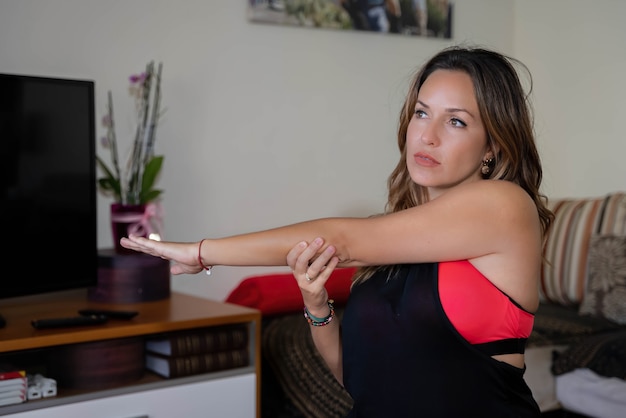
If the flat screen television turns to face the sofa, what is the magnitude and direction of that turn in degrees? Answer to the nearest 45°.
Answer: approximately 45° to its left

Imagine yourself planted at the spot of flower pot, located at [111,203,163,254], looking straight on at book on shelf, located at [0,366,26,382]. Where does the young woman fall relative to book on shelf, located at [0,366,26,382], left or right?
left

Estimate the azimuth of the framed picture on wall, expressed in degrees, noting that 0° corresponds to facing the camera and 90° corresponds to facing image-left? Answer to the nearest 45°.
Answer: approximately 315°

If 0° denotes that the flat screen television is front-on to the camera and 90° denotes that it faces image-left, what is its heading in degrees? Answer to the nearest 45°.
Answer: approximately 315°

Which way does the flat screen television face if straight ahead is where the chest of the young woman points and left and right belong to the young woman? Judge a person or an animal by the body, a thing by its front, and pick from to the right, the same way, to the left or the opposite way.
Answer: to the left

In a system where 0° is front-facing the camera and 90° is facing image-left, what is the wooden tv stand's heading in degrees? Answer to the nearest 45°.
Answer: approximately 315°

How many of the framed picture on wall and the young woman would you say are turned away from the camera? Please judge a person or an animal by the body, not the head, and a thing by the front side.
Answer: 0

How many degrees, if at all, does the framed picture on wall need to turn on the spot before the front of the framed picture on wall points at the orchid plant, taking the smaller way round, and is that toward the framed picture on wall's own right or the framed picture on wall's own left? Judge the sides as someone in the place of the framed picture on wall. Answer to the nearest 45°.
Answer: approximately 90° to the framed picture on wall's own right

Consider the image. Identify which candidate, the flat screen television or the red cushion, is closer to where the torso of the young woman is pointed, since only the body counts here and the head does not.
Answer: the flat screen television
